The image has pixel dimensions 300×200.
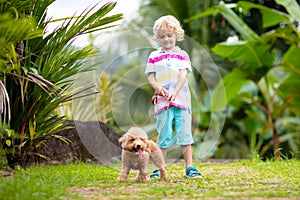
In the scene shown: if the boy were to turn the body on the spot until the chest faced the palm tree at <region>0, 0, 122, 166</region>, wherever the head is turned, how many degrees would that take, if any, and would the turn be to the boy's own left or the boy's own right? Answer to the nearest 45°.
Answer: approximately 90° to the boy's own right

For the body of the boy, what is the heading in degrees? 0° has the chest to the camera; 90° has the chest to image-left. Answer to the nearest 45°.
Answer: approximately 0°

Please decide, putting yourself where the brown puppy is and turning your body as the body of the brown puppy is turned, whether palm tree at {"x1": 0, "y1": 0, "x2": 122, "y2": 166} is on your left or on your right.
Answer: on your right
